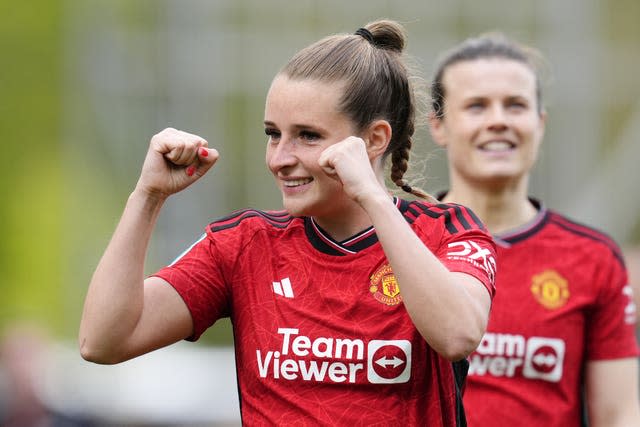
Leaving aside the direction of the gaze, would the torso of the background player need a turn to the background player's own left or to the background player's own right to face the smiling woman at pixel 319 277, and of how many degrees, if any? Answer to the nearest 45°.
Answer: approximately 45° to the background player's own right

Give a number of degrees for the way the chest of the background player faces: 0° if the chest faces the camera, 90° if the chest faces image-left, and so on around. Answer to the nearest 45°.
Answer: approximately 0°

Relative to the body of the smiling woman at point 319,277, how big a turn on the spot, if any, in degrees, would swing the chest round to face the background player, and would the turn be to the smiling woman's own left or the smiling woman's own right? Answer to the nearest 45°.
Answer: approximately 180°

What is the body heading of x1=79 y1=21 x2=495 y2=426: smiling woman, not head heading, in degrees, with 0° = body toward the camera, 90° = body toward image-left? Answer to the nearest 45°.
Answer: approximately 45°
